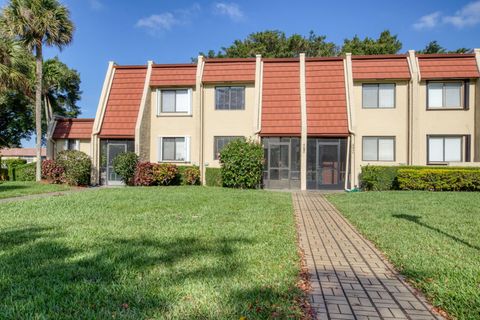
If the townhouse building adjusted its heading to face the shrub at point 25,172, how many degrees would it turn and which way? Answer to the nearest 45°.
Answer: approximately 90° to its right

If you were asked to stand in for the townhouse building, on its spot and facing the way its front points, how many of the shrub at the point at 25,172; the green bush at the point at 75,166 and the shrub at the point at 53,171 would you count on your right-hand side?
3

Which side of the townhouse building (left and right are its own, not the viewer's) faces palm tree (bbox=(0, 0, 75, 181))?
right

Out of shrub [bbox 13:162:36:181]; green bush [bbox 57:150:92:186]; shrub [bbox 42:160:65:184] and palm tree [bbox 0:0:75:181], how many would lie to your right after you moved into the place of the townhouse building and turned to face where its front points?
4

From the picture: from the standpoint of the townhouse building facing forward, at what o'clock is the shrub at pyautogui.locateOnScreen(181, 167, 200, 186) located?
The shrub is roughly at 3 o'clock from the townhouse building.

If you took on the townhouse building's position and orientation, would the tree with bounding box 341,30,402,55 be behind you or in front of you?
behind

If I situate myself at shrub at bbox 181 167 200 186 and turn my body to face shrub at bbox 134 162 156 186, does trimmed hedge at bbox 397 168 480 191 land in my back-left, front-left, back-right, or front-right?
back-left

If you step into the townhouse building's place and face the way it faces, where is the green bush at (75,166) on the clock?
The green bush is roughly at 3 o'clock from the townhouse building.

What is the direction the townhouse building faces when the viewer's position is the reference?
facing the viewer

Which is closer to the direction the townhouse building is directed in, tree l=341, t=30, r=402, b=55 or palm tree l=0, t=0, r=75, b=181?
the palm tree

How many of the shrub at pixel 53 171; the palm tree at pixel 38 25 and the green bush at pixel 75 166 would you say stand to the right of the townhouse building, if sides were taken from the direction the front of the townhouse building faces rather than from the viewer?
3

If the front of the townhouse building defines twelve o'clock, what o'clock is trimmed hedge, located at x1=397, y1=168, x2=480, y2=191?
The trimmed hedge is roughly at 10 o'clock from the townhouse building.
